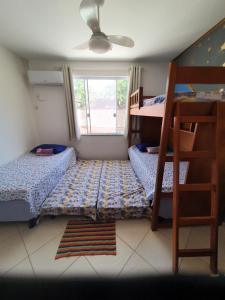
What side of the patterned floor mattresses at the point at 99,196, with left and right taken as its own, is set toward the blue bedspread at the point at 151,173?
left

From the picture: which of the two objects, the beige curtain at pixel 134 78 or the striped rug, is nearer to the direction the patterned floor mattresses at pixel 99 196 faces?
the striped rug

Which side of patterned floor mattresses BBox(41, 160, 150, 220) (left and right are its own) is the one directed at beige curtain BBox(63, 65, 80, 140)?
back

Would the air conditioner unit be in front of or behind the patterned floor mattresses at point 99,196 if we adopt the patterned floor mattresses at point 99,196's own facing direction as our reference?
behind

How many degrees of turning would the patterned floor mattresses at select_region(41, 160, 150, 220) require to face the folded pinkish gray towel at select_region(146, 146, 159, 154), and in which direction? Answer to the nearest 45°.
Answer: approximately 135° to its left

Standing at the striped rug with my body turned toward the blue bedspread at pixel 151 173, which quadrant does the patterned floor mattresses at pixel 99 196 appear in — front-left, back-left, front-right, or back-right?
front-left

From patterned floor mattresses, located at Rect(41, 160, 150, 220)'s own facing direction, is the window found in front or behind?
behind

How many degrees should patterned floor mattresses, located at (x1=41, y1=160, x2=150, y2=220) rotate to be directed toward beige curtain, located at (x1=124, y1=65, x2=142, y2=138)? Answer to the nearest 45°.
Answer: approximately 135° to its left

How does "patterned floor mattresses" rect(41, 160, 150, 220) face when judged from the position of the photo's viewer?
facing the viewer

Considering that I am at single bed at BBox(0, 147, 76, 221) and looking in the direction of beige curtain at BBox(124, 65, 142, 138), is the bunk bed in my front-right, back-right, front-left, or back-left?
front-right

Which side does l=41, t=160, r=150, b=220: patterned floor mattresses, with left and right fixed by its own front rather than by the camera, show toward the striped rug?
front
